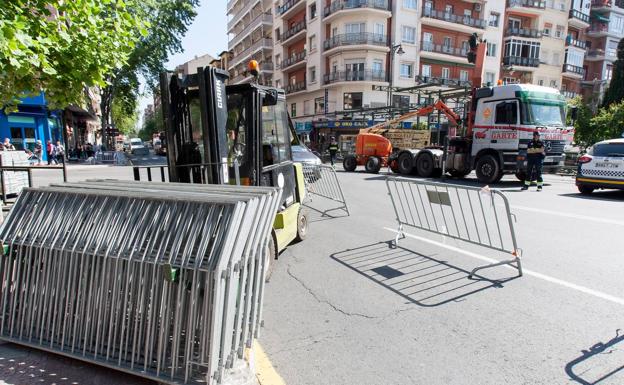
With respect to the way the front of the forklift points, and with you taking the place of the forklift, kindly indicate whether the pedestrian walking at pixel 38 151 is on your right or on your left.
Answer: on your right

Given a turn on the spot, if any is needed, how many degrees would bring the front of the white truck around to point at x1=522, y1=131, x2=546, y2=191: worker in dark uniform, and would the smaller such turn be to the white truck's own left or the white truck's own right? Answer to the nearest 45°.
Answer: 0° — it already faces them

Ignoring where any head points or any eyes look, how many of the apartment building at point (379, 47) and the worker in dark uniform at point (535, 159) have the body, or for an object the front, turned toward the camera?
2

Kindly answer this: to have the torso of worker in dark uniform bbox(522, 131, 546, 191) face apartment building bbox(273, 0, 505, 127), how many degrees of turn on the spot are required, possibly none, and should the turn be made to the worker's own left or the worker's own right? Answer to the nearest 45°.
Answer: approximately 135° to the worker's own right

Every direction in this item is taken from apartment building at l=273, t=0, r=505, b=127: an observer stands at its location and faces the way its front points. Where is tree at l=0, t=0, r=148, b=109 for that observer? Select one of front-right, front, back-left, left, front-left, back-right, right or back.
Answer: front

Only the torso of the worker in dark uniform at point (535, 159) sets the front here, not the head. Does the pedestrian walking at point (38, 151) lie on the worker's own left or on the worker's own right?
on the worker's own right

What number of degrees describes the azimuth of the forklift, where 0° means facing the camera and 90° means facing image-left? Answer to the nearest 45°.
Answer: approximately 45°

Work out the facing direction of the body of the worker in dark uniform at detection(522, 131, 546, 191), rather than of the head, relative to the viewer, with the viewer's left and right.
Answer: facing the viewer

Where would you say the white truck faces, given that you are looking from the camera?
facing the viewer and to the right of the viewer

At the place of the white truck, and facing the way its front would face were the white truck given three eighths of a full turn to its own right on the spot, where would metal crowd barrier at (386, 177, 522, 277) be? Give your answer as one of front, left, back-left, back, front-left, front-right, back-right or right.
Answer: left

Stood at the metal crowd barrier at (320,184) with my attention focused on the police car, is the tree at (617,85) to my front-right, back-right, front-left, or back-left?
front-left

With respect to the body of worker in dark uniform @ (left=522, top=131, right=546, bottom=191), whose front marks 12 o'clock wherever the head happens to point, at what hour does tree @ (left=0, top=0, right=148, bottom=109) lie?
The tree is roughly at 1 o'clock from the worker in dark uniform.

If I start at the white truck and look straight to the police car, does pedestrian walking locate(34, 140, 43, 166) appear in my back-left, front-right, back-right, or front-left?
back-right

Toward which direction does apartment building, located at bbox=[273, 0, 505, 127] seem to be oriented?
toward the camera

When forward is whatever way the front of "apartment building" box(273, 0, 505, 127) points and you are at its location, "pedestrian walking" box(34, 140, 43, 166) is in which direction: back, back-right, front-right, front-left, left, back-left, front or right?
front-right

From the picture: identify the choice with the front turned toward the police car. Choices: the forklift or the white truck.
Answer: the white truck

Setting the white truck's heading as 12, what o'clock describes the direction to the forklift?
The forklift is roughly at 2 o'clock from the white truck.
